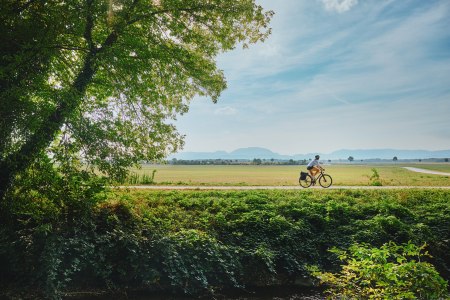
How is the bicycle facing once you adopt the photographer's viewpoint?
facing to the right of the viewer

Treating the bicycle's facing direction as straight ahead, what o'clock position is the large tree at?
The large tree is roughly at 4 o'clock from the bicycle.
